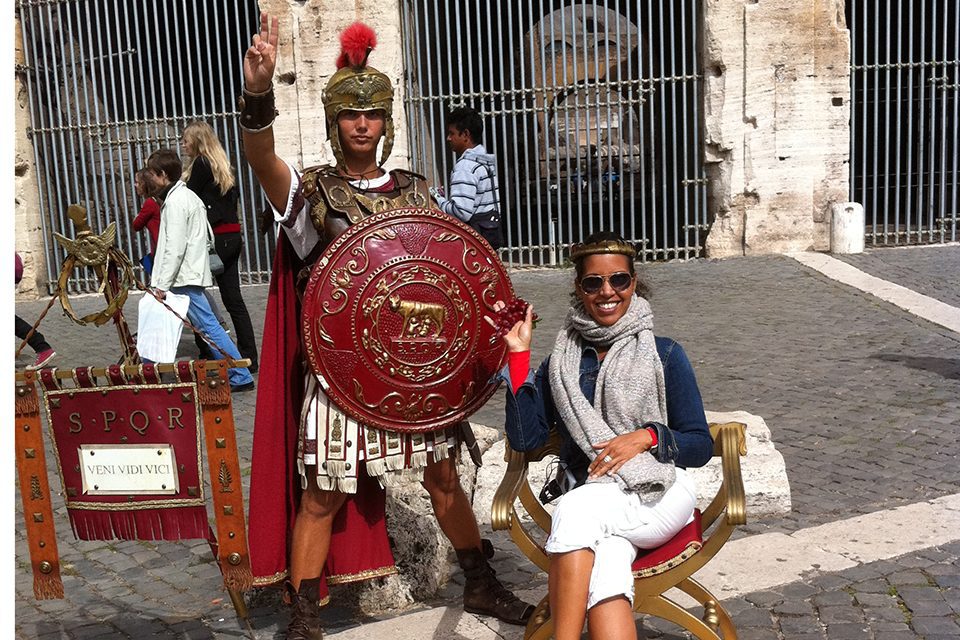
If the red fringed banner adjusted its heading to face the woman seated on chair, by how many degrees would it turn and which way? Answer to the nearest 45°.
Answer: approximately 90° to its left

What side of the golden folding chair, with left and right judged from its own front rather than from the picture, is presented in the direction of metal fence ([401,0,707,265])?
back

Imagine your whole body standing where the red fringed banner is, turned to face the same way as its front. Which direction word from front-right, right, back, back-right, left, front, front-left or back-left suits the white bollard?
back-left
